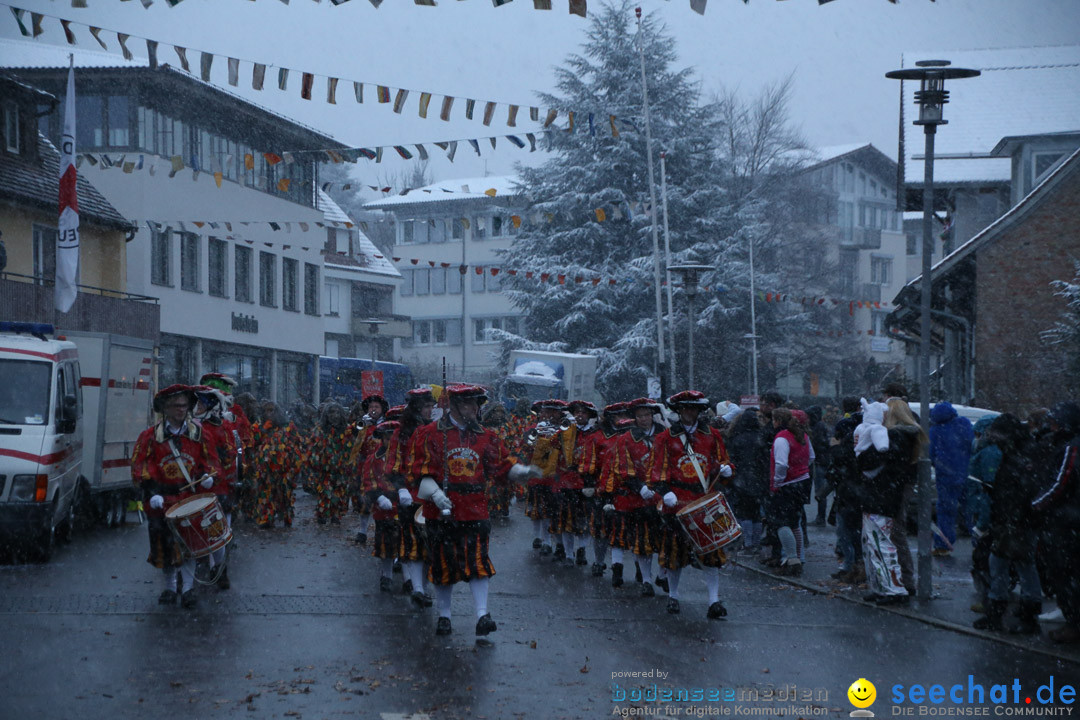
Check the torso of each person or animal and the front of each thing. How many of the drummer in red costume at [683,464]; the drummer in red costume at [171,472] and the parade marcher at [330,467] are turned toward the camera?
3

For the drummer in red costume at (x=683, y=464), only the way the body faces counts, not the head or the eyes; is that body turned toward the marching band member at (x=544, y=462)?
no

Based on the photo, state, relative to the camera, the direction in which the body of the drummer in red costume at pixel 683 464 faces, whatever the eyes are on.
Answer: toward the camera

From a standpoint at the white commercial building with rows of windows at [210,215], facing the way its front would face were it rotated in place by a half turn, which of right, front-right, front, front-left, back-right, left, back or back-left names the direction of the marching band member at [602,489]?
back-left

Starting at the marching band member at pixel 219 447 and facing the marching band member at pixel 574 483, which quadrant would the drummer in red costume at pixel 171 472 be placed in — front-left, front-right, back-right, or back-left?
back-right

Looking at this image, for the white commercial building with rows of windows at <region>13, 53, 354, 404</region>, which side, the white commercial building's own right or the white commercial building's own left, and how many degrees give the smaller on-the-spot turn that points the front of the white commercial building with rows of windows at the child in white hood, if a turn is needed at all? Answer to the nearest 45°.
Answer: approximately 45° to the white commercial building's own right

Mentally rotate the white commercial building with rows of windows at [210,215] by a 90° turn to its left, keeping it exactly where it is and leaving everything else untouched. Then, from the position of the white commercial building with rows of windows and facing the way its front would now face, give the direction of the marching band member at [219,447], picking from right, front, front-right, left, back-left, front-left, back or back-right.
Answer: back-right

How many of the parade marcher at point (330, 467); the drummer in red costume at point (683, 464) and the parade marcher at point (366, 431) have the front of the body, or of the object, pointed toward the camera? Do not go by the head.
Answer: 3

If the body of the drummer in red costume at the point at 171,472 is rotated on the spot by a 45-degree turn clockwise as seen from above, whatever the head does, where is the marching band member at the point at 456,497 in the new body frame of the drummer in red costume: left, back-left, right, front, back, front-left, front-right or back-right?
left

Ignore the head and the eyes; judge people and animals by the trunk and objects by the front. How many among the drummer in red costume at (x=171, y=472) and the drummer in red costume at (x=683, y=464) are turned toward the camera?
2

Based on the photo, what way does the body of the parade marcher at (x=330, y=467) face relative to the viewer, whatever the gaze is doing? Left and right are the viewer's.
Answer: facing the viewer

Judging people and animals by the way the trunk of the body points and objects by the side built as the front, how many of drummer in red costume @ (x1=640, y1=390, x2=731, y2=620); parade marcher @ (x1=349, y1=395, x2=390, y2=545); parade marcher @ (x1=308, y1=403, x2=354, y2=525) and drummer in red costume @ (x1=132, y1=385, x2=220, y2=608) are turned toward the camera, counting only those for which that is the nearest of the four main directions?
4

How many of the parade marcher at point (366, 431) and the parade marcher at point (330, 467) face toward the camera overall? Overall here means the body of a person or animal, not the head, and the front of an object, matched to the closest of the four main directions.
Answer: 2

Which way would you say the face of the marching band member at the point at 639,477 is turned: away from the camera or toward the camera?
toward the camera

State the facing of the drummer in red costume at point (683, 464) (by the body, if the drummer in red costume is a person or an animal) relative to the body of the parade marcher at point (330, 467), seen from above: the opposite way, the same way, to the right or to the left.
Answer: the same way

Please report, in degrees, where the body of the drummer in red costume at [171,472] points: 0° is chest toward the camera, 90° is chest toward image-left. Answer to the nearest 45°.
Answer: approximately 0°

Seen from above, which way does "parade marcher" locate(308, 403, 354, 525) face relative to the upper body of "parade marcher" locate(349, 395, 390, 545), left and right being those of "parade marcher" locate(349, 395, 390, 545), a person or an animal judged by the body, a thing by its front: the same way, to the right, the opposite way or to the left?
the same way

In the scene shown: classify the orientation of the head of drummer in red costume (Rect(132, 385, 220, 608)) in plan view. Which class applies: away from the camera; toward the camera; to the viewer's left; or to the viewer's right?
toward the camera
